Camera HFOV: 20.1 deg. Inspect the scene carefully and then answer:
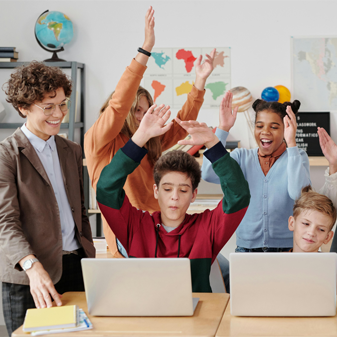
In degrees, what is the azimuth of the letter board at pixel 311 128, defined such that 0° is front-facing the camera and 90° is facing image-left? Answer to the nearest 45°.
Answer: approximately 0°

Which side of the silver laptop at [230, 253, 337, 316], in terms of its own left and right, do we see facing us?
back

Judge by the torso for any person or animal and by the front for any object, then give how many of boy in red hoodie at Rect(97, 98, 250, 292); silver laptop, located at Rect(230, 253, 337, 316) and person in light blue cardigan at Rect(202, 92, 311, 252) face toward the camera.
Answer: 2

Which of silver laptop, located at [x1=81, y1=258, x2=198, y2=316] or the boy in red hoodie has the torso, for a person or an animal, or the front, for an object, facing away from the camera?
the silver laptop

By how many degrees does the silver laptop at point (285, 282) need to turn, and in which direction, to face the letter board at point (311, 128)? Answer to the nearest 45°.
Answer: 0° — it already faces it

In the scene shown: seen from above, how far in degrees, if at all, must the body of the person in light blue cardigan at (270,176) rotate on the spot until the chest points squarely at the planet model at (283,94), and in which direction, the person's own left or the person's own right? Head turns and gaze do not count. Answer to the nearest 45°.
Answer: approximately 180°

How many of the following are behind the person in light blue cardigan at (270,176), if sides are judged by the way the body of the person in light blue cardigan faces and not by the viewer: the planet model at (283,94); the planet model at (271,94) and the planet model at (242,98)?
3
